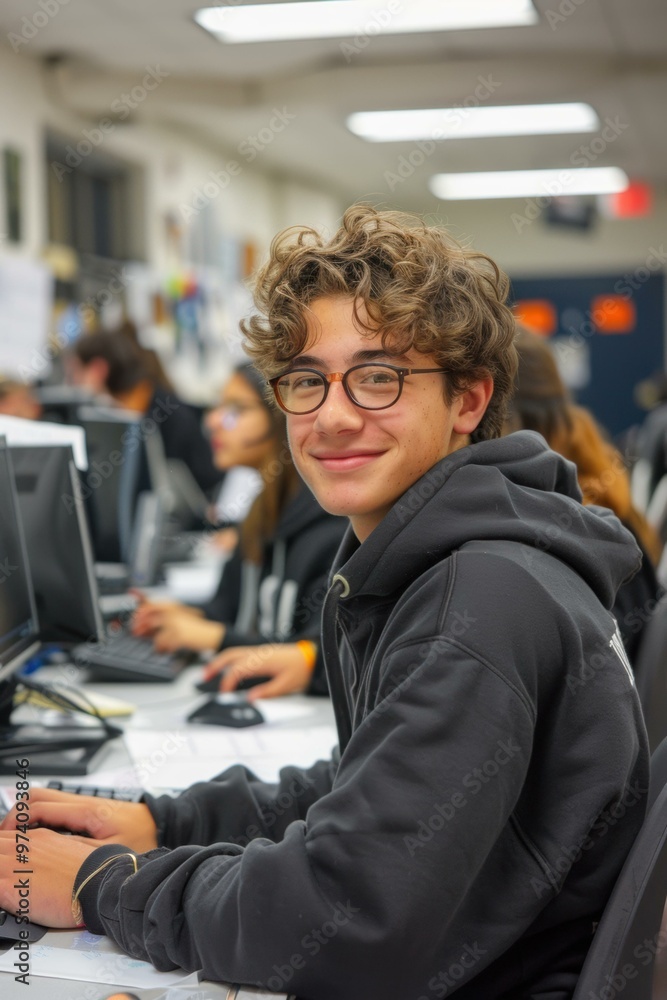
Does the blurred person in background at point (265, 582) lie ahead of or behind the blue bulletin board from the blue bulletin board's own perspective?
ahead

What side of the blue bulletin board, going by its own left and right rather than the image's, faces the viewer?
front

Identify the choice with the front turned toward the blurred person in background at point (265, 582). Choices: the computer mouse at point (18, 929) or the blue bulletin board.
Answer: the blue bulletin board

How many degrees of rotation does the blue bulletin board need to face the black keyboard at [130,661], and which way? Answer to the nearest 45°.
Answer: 0° — it already faces it

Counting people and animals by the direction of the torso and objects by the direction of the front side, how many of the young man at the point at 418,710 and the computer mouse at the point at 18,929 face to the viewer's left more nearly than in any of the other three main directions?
2

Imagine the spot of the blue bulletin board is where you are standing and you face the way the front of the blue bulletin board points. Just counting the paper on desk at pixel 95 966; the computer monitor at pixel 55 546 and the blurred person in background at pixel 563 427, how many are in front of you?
3

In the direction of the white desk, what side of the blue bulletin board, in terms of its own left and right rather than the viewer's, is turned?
front

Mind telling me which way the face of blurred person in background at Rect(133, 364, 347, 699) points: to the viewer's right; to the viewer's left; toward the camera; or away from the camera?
to the viewer's left

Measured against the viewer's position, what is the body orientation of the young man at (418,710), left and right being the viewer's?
facing to the left of the viewer

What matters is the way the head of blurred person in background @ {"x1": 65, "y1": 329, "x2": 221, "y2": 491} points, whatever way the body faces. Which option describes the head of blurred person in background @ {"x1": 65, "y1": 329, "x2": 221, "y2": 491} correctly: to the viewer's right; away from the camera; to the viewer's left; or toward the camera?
to the viewer's left

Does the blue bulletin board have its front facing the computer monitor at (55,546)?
yes

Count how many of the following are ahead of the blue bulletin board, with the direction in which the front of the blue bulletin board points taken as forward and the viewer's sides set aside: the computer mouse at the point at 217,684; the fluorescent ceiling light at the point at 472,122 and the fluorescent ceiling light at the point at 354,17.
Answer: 3

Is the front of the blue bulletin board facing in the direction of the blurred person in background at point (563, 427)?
yes

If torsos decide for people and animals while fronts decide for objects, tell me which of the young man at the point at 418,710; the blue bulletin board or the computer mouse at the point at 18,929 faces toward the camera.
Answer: the blue bulletin board

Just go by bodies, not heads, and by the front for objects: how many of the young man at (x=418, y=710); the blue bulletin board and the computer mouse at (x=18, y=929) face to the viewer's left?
2

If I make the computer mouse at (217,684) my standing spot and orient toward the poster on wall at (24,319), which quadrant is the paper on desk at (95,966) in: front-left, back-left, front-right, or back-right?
back-left
